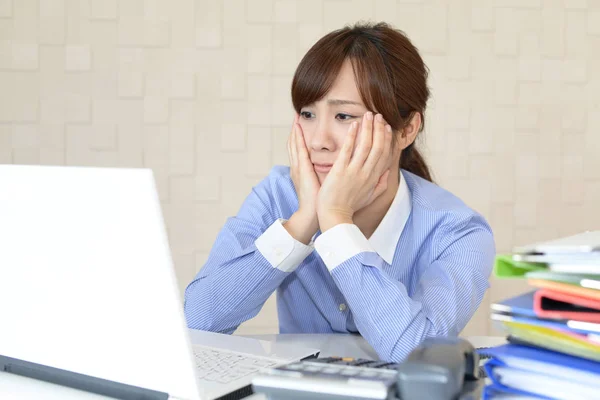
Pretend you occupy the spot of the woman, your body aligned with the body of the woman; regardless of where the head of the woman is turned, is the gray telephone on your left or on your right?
on your left

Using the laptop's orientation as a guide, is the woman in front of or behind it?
in front

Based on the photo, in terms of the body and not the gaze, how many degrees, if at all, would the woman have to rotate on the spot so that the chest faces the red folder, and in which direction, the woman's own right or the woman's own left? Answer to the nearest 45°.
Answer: approximately 45° to the woman's own left

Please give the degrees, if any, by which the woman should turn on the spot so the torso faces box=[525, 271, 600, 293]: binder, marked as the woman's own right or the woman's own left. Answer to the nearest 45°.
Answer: approximately 45° to the woman's own left

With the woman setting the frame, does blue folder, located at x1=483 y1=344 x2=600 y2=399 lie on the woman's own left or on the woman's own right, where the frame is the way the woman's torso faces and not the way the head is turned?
on the woman's own left

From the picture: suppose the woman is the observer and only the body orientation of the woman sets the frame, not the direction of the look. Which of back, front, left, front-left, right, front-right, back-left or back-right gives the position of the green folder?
front-left

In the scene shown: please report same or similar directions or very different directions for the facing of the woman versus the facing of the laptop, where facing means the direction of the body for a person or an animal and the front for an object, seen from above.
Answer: very different directions

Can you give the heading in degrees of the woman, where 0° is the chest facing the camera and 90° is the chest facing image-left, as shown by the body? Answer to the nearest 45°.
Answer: approximately 45°

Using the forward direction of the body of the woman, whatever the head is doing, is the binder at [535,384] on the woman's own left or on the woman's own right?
on the woman's own left

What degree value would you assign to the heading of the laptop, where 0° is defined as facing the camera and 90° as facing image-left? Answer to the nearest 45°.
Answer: approximately 225°
